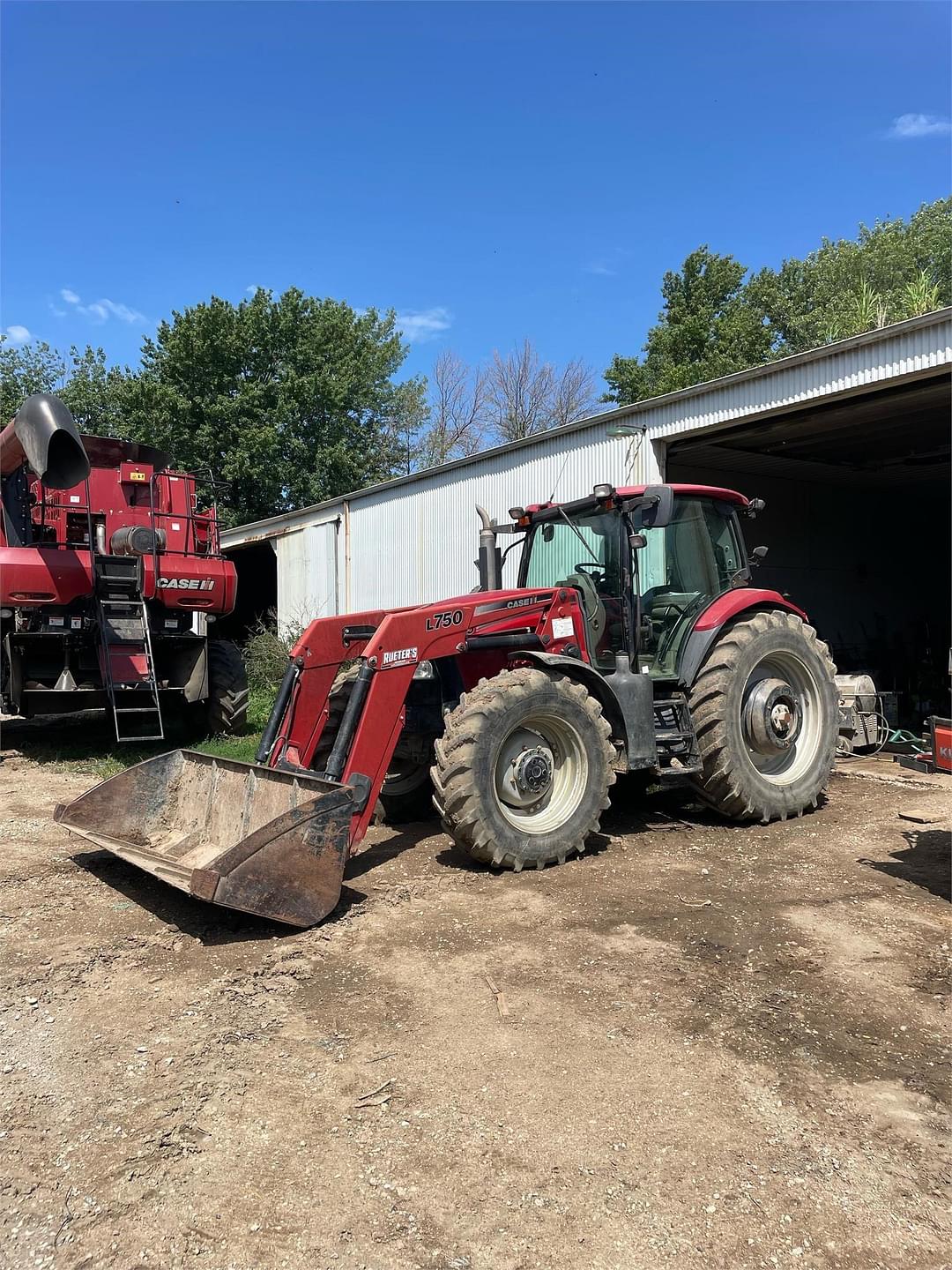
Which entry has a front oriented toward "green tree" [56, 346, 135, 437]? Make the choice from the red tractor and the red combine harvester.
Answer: the red combine harvester

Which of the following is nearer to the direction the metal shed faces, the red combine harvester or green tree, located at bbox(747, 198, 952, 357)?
the red combine harvester

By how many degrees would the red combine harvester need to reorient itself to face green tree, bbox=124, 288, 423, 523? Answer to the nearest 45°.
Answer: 0° — it already faces it

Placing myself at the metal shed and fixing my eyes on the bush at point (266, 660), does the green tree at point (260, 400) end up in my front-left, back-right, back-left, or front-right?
front-right

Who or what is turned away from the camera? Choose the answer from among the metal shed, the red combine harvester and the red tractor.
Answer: the red combine harvester

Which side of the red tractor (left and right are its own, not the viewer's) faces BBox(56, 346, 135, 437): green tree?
right

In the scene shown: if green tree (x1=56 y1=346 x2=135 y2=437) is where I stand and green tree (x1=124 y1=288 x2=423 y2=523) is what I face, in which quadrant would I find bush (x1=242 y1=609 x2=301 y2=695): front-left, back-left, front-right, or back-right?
front-right

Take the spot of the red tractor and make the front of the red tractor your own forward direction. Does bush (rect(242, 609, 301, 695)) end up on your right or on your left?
on your right

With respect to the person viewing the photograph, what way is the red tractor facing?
facing the viewer and to the left of the viewer

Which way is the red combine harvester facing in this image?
away from the camera

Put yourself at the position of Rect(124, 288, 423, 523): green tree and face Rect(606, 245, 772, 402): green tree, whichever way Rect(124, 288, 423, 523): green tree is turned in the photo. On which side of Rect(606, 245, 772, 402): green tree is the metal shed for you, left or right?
right

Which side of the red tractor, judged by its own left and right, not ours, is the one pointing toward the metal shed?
back

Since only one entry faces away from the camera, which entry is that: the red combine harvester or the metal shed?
the red combine harvester
